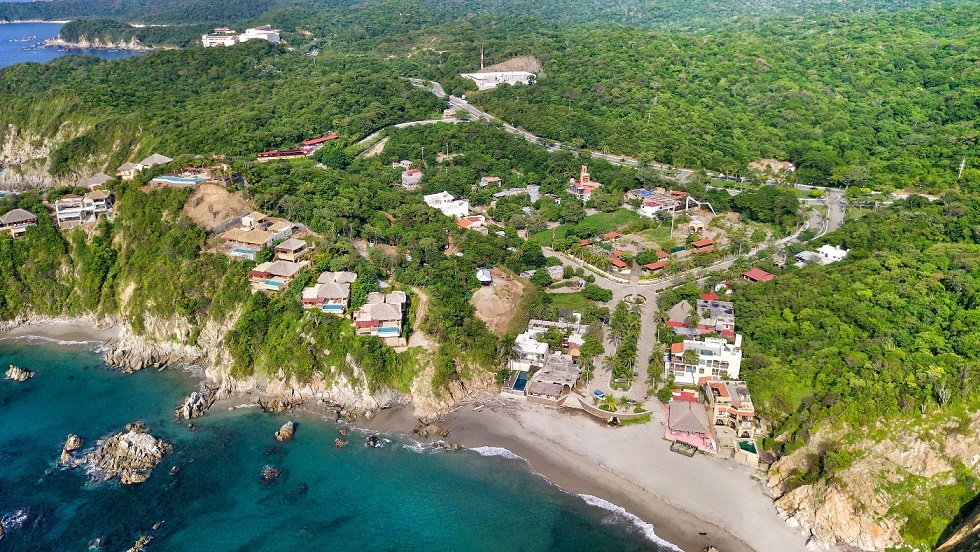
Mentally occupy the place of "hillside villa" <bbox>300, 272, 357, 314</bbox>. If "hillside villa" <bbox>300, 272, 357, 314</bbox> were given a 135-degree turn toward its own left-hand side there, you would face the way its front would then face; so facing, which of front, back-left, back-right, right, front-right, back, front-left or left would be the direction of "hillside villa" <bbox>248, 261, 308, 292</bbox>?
left

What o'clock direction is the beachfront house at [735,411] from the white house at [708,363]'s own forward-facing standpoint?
The beachfront house is roughly at 11 o'clock from the white house.

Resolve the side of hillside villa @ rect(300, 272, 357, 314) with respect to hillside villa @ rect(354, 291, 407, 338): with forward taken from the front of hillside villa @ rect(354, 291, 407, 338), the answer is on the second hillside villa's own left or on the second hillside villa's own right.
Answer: on the second hillside villa's own right

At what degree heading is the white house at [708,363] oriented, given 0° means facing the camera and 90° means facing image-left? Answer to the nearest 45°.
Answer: approximately 0°

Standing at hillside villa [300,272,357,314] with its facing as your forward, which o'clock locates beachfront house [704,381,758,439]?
The beachfront house is roughly at 10 o'clock from the hillside villa.

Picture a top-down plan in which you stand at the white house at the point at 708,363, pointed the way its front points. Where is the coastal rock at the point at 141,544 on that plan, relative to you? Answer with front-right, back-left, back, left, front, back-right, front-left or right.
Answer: front-right

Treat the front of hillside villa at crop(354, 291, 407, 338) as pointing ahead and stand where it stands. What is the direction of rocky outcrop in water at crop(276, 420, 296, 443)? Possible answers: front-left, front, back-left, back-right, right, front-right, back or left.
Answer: front-right

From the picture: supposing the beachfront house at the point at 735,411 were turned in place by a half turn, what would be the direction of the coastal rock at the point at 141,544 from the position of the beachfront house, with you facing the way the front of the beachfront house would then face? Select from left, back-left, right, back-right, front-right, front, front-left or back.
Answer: back-left

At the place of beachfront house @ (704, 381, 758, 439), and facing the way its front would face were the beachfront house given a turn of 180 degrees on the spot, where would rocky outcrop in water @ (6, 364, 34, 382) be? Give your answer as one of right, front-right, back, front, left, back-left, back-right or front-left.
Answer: left

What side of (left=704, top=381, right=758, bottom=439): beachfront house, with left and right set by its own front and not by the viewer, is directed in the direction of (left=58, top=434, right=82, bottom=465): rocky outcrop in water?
right

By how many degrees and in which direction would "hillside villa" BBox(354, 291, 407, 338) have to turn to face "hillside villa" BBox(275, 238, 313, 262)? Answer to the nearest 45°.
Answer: approximately 135° to its right

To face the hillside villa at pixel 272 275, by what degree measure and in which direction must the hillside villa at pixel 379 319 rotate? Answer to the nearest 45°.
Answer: approximately 135° to its right

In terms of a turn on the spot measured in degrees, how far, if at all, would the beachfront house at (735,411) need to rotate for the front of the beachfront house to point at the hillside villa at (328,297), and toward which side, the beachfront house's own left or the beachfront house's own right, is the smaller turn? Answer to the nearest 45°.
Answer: approximately 90° to the beachfront house's own right

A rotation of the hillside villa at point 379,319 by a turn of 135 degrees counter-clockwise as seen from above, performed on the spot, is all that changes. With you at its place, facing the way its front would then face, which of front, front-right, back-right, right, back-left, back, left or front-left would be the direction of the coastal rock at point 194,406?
back-left
